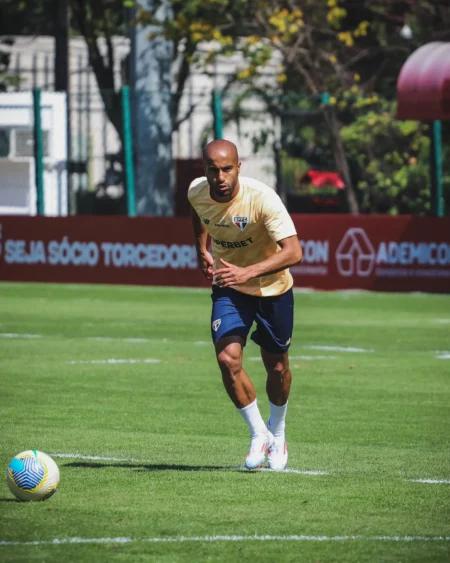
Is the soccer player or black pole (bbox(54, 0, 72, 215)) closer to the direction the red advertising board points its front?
the soccer player

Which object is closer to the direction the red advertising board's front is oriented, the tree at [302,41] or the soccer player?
the soccer player

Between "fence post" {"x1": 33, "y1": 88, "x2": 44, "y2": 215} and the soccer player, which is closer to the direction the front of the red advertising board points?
the soccer player

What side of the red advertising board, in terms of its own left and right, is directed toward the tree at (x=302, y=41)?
back

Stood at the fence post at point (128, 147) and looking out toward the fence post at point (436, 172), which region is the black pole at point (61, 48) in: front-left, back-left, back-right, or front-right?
back-left

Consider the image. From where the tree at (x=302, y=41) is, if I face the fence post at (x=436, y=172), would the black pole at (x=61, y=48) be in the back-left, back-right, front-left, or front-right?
back-right

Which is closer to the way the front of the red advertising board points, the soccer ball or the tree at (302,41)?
the soccer ball

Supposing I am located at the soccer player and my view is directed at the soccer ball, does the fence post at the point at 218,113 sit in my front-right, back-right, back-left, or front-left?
back-right

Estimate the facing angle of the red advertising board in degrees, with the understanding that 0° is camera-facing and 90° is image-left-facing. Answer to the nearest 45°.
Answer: approximately 0°

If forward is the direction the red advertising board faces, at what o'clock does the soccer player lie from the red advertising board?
The soccer player is roughly at 12 o'clock from the red advertising board.

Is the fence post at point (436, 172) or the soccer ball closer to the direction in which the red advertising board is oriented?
the soccer ball

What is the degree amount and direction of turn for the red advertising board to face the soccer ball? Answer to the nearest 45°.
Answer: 0° — it already faces it

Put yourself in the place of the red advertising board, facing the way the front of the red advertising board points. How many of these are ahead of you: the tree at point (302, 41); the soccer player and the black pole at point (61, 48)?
1
